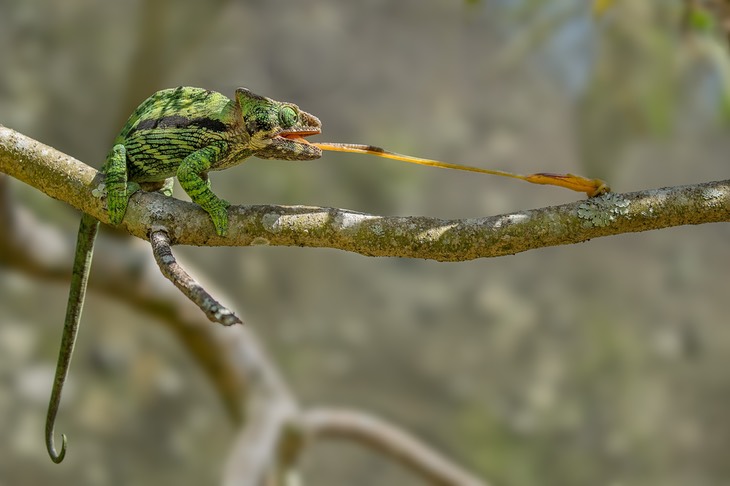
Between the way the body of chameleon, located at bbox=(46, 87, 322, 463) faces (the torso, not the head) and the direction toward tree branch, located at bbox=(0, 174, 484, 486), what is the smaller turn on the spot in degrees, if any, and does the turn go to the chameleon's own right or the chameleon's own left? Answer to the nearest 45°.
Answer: approximately 90° to the chameleon's own left

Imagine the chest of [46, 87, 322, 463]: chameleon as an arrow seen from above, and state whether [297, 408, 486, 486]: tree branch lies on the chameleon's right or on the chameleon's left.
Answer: on the chameleon's left

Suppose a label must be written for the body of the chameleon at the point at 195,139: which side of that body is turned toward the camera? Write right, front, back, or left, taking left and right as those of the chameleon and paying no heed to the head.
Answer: right
